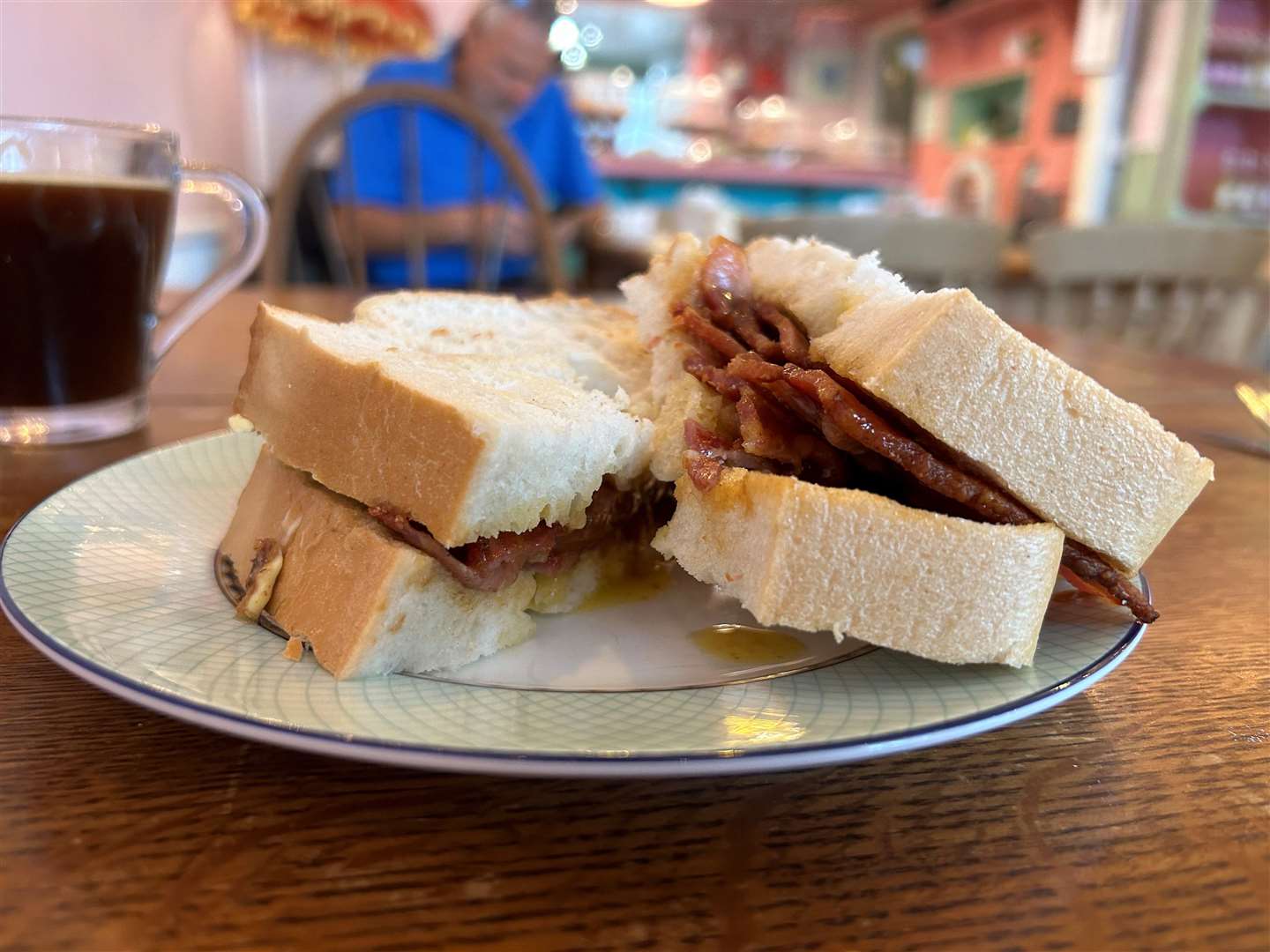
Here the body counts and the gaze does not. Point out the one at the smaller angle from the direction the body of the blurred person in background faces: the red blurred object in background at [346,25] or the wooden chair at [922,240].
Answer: the wooden chair

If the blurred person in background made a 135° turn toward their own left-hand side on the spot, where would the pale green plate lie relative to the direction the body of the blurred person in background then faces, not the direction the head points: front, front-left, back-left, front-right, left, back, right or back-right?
back

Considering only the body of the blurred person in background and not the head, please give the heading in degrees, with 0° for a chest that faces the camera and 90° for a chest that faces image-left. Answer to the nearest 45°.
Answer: approximately 315°

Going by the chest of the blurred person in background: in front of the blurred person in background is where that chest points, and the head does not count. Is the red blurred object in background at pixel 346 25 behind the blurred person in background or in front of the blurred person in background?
behind

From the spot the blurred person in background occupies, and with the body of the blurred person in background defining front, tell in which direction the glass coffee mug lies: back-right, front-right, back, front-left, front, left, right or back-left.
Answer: front-right

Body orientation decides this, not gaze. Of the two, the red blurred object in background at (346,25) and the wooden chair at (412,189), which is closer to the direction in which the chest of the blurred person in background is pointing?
the wooden chair

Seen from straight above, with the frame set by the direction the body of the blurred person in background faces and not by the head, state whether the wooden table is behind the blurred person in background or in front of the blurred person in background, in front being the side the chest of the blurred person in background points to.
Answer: in front
